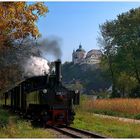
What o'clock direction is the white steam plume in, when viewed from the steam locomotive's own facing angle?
The white steam plume is roughly at 7 o'clock from the steam locomotive.

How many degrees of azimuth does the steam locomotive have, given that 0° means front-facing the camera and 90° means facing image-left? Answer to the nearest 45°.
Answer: approximately 315°
